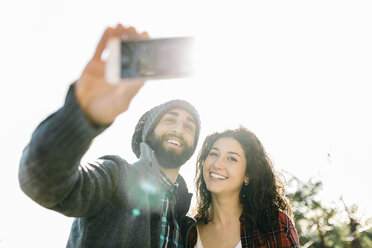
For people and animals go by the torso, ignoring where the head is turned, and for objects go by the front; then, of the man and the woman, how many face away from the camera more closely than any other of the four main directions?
0

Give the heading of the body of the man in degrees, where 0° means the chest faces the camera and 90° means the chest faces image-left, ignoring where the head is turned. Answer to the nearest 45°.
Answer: approximately 315°

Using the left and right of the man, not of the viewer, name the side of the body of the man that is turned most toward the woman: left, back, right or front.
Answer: left

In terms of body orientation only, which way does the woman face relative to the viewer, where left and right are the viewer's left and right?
facing the viewer and to the left of the viewer

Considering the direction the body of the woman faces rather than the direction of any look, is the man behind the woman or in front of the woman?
in front
